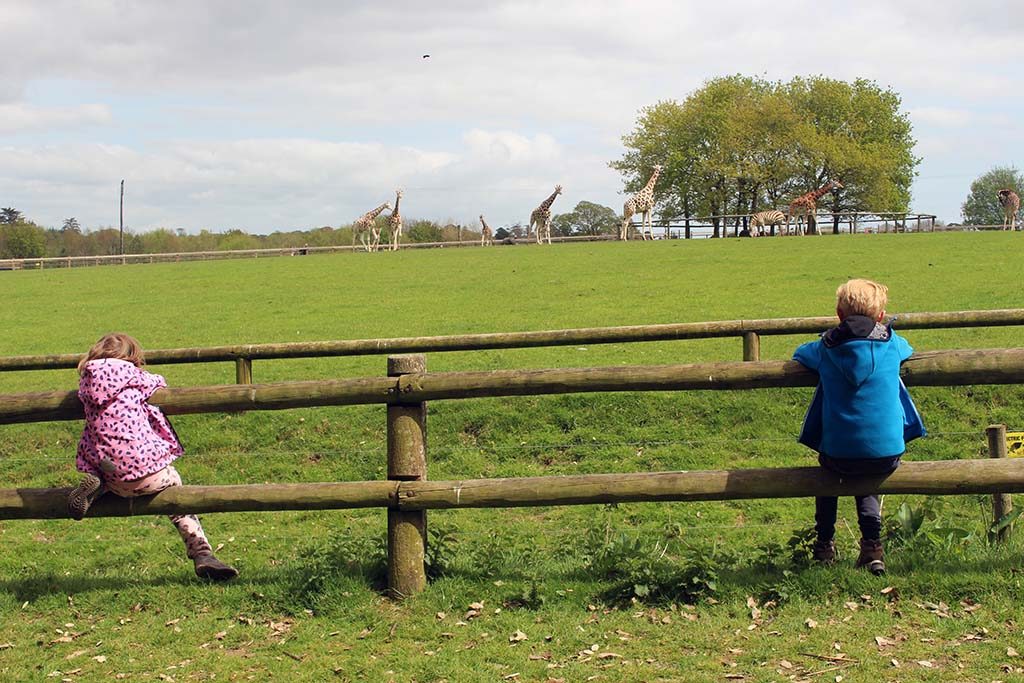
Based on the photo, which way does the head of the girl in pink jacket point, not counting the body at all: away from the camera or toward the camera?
away from the camera

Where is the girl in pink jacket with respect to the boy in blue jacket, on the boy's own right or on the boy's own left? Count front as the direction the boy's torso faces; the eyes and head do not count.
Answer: on the boy's own left

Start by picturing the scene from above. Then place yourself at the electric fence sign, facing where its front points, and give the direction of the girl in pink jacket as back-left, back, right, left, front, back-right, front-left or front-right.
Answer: front-right

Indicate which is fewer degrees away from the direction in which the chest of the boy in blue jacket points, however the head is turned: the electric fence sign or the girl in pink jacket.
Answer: the electric fence sign

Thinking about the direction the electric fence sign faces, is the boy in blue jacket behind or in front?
in front

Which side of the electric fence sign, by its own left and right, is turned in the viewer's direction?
front

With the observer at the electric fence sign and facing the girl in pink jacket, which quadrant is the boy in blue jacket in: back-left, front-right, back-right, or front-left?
front-left

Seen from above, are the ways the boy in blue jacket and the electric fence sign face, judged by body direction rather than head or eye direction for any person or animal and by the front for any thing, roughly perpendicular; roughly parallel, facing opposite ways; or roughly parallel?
roughly parallel, facing opposite ways

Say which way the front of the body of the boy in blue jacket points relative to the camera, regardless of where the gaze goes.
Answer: away from the camera

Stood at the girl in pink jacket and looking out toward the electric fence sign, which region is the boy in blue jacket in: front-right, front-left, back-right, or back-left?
front-right

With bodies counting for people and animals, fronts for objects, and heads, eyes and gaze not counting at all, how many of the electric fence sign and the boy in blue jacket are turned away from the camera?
1

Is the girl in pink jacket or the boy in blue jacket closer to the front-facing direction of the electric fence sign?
the boy in blue jacket

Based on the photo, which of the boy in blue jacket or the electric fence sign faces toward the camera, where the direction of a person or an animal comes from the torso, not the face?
the electric fence sign
